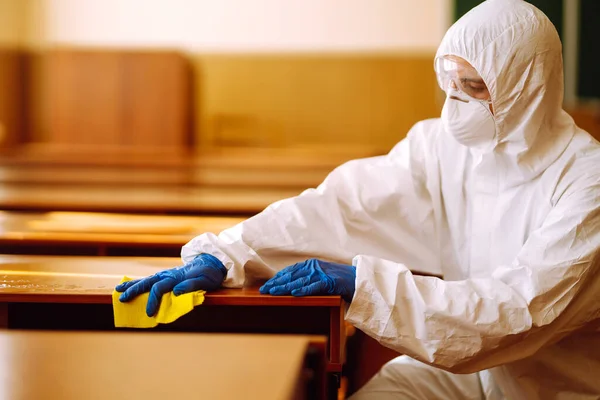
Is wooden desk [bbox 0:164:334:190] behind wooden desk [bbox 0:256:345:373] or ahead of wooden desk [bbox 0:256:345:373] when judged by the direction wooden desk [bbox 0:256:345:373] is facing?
behind

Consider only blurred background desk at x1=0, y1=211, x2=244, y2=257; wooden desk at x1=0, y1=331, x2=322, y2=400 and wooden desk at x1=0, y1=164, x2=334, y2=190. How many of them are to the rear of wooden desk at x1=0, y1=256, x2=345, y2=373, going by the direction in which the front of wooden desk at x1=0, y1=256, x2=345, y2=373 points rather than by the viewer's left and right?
2

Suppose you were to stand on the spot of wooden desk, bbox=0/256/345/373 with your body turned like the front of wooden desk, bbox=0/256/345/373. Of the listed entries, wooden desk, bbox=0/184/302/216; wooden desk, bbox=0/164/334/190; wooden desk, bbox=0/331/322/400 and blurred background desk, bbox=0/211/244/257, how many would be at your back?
3

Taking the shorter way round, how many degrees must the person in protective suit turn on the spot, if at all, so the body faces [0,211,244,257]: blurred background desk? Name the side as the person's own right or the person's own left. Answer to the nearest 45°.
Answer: approximately 90° to the person's own right

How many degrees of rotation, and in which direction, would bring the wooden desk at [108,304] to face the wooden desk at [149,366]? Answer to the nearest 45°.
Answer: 0° — it already faces it

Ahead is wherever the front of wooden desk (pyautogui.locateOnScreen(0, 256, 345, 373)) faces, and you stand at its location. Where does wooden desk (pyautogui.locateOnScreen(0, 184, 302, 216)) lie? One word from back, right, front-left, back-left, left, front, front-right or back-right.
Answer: back

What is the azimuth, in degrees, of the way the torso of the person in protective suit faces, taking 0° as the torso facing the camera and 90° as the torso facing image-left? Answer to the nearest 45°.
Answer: approximately 45°

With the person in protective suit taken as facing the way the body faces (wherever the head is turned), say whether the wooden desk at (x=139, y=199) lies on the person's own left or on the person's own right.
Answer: on the person's own right

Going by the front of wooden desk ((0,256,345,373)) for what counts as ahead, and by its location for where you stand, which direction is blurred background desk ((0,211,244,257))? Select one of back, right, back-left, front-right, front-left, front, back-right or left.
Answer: back

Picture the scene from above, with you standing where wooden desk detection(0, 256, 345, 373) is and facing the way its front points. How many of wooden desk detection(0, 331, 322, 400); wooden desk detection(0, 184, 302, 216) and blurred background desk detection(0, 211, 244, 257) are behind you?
2
